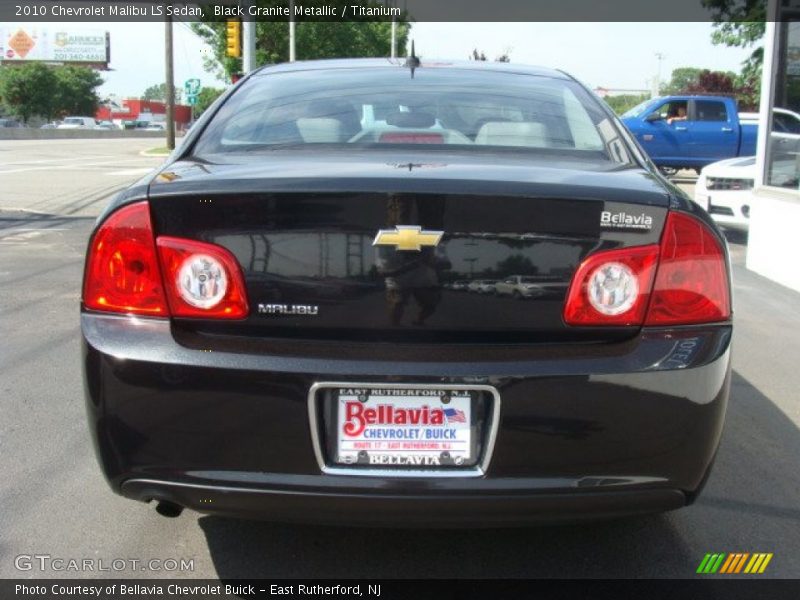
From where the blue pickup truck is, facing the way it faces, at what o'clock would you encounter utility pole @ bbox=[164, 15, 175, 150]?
The utility pole is roughly at 1 o'clock from the blue pickup truck.

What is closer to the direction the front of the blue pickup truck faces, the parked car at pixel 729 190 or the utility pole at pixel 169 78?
the utility pole

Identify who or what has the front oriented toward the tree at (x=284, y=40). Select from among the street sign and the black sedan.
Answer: the black sedan

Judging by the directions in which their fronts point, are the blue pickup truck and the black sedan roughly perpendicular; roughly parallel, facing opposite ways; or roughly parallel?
roughly perpendicular

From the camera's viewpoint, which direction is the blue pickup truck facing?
to the viewer's left

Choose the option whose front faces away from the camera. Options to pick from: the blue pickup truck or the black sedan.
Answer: the black sedan

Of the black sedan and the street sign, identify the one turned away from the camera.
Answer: the black sedan

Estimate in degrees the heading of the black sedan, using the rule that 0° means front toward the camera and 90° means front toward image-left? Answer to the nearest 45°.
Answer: approximately 180°
